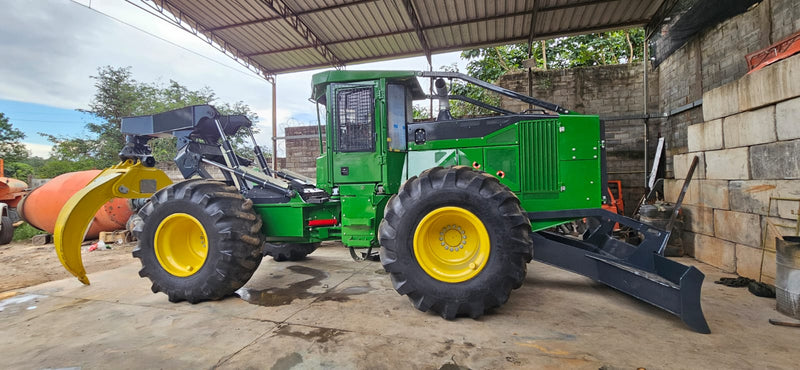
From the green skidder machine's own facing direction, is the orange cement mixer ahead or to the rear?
to the rear

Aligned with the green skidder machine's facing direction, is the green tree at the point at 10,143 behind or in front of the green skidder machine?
behind

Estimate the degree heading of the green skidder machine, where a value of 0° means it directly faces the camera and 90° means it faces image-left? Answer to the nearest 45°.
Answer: approximately 270°

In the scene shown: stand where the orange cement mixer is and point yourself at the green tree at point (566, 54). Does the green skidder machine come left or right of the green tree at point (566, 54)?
right

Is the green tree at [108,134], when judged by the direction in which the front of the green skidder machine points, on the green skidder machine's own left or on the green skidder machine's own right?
on the green skidder machine's own left
